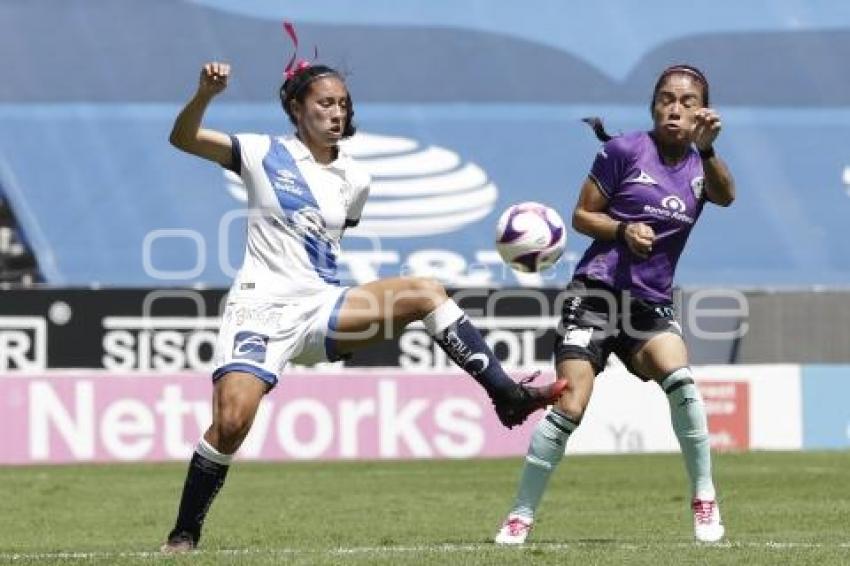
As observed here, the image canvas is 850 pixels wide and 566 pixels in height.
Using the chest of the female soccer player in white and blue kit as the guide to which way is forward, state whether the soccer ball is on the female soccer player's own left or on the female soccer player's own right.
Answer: on the female soccer player's own left

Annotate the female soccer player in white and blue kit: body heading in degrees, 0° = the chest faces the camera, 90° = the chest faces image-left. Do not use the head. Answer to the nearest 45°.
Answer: approximately 315°
